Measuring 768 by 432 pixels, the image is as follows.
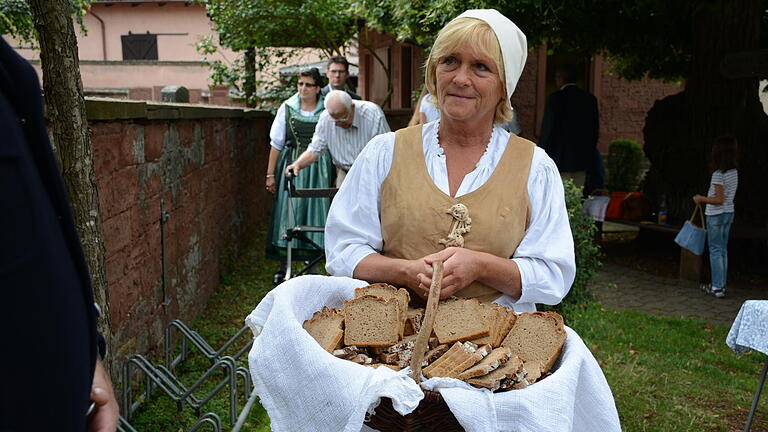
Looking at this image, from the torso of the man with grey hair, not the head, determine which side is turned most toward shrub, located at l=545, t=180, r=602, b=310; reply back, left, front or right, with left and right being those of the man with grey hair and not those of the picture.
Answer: left

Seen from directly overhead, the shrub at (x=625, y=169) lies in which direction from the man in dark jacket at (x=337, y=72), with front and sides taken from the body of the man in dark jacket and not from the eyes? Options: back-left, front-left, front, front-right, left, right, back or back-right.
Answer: back-left

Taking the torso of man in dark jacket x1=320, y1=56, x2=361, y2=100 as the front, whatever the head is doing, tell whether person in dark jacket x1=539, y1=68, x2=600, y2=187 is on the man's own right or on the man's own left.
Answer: on the man's own left

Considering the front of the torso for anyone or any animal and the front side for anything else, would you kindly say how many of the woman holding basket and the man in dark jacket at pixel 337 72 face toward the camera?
2

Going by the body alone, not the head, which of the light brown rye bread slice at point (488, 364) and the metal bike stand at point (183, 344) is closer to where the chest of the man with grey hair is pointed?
the metal bike stand

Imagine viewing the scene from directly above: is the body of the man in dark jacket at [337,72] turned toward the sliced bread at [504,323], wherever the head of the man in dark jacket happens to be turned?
yes

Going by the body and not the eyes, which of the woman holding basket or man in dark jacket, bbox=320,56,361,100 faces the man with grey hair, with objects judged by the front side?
the man in dark jacket

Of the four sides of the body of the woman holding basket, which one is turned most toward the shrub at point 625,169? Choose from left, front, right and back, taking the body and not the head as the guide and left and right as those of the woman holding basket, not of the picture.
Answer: back

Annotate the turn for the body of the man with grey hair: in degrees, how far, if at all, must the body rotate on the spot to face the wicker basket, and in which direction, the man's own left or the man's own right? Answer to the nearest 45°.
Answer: approximately 45° to the man's own left
